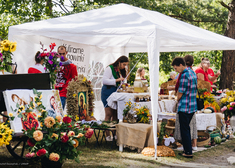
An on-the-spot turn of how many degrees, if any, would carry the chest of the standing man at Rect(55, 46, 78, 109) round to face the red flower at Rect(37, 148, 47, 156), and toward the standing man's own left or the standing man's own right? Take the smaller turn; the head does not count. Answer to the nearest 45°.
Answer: approximately 45° to the standing man's own left

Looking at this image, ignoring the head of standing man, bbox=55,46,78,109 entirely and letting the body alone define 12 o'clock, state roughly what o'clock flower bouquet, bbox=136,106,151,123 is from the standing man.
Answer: The flower bouquet is roughly at 8 o'clock from the standing man.

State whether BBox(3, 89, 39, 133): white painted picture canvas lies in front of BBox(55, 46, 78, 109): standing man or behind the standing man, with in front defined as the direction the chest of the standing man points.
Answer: in front

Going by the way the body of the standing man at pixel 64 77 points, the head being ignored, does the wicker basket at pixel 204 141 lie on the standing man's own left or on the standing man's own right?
on the standing man's own left

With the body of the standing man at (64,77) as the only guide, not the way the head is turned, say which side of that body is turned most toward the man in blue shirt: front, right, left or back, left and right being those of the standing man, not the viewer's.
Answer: left

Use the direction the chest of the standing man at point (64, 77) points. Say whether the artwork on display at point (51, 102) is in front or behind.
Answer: in front

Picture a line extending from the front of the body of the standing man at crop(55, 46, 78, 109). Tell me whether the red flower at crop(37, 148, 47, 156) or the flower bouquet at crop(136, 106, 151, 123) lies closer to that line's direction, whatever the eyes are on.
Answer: the red flower

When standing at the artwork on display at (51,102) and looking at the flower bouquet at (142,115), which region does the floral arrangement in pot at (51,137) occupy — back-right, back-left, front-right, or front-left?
back-right

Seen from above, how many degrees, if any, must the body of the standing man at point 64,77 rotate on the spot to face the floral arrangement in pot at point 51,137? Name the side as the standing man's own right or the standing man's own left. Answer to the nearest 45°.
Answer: approximately 45° to the standing man's own left

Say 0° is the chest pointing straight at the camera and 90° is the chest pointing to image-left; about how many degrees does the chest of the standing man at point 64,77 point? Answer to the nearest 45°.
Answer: approximately 45°
